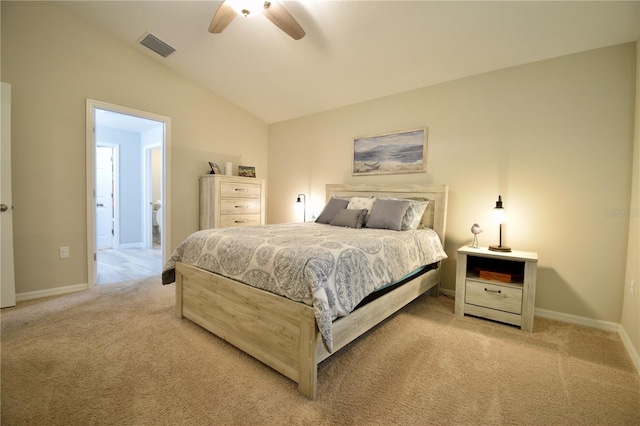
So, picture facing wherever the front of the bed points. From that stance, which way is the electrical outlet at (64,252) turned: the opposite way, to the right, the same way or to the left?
to the left

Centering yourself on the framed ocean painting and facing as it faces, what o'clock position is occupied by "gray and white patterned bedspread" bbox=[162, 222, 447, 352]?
The gray and white patterned bedspread is roughly at 11 o'clock from the framed ocean painting.

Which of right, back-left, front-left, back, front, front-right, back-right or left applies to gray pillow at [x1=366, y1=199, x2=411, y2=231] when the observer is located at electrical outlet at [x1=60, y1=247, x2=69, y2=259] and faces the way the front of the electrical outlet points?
front-left

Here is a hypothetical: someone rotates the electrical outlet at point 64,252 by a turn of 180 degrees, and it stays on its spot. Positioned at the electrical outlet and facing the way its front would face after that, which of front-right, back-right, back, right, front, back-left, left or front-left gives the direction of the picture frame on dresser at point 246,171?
right

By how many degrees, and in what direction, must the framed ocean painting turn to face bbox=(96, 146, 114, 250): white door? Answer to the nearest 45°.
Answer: approximately 45° to its right

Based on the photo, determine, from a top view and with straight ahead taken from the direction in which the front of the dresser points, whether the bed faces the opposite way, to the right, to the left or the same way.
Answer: to the right

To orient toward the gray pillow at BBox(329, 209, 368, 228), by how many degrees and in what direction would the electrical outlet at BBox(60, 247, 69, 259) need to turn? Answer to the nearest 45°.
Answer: approximately 45° to its left

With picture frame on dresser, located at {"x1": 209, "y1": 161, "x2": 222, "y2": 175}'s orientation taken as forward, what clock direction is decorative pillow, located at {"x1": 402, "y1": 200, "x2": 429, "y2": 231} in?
The decorative pillow is roughly at 12 o'clock from the picture frame on dresser.

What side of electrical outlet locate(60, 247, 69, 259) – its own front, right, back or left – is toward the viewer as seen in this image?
front

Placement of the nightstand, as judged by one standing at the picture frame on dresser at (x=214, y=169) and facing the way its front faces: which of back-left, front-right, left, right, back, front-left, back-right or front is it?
front

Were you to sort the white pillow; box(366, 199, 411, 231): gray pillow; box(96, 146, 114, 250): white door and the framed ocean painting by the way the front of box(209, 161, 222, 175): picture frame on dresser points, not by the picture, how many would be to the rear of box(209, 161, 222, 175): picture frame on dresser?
1

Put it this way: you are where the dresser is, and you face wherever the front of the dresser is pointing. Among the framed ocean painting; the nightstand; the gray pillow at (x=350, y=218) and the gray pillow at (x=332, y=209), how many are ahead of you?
4

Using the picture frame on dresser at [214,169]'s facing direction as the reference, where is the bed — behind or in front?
in front

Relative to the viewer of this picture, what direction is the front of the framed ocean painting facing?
facing the viewer and to the left of the viewer

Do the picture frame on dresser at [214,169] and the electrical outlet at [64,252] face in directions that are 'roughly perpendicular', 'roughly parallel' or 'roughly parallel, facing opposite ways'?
roughly parallel

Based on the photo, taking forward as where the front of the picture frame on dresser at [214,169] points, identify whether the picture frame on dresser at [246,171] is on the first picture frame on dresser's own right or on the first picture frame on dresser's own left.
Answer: on the first picture frame on dresser's own left

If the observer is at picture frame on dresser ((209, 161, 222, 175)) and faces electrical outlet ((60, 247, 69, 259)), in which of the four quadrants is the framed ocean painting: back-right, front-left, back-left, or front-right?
back-left
